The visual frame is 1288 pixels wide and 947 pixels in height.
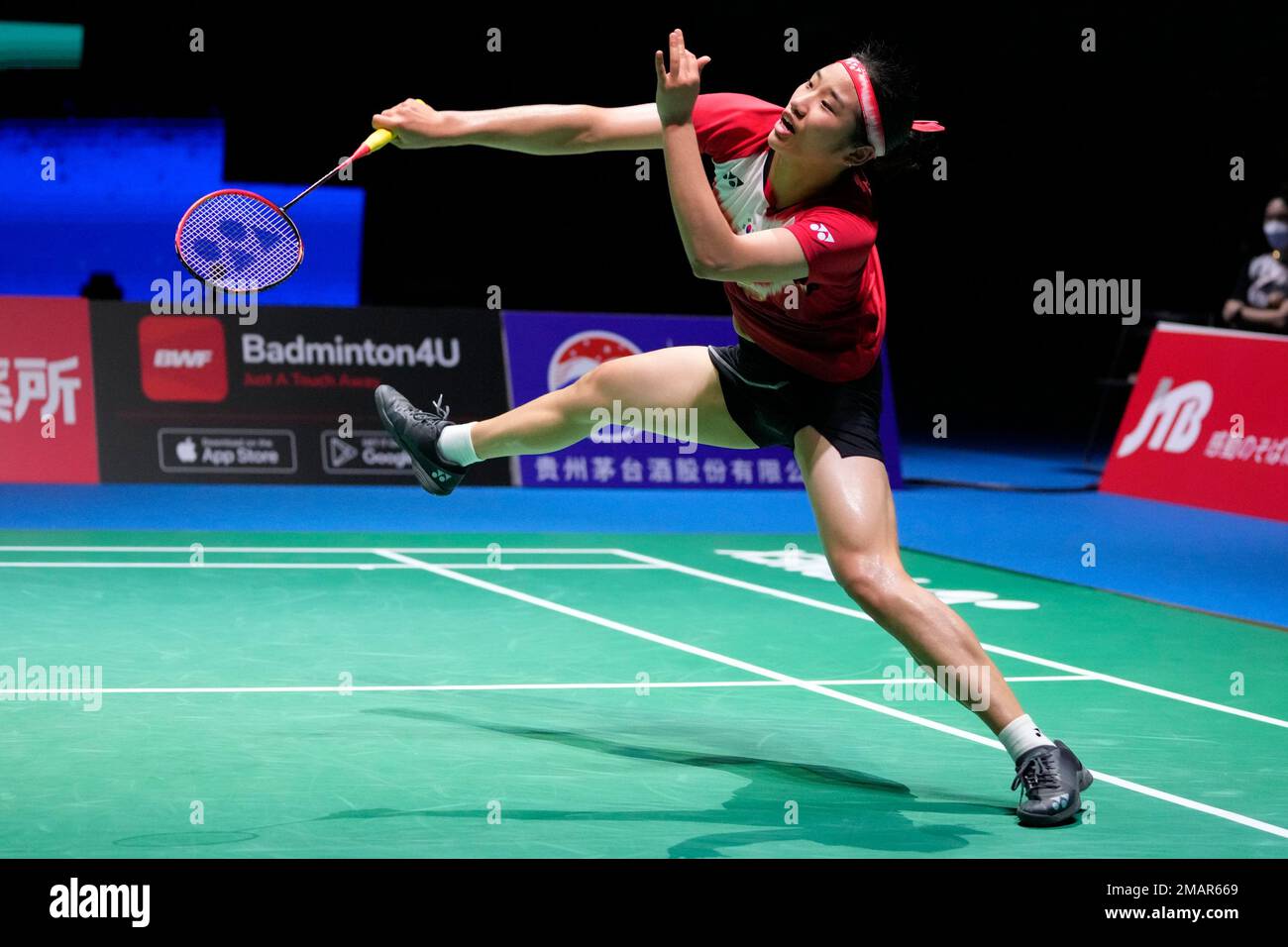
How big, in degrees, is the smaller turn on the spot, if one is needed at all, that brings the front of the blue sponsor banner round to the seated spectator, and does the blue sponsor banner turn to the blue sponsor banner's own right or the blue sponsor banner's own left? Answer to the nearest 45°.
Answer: approximately 90° to the blue sponsor banner's own left

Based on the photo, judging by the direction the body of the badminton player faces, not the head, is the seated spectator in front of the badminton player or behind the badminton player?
behind

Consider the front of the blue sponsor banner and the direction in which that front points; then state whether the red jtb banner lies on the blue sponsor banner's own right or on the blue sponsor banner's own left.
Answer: on the blue sponsor banner's own left

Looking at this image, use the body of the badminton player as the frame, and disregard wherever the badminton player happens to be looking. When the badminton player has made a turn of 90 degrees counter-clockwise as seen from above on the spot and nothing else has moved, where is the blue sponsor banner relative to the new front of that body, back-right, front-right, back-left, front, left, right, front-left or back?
back-left

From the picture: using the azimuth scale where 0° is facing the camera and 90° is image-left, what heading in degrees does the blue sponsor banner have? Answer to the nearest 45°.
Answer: approximately 0°
